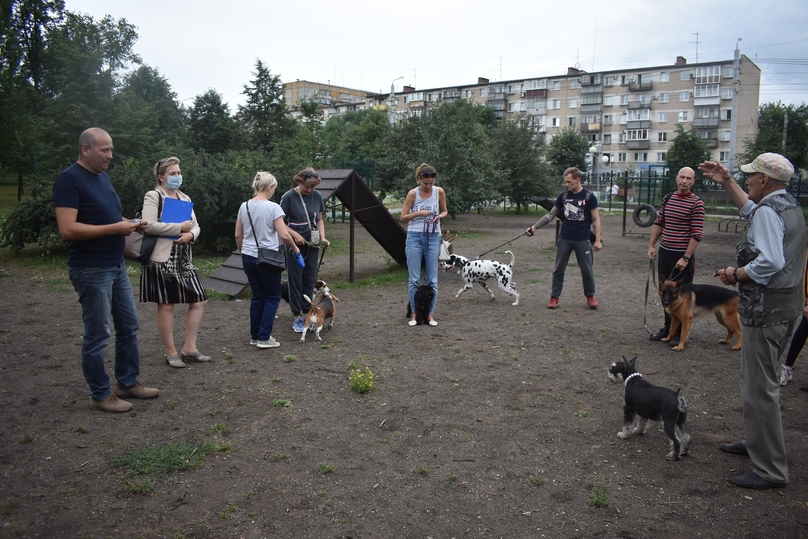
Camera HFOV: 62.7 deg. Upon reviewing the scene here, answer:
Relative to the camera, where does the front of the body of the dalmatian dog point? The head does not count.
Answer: to the viewer's left

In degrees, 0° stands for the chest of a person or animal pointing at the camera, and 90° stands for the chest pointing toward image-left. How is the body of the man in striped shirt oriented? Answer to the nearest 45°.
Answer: approximately 45°

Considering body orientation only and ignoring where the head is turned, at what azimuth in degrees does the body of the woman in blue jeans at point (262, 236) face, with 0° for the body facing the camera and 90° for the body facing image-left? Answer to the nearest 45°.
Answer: approximately 225°

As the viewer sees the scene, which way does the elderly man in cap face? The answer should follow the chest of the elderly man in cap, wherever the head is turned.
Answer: to the viewer's left

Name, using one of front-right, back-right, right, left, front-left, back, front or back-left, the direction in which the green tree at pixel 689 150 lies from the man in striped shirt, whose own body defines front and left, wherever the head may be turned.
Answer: back-right

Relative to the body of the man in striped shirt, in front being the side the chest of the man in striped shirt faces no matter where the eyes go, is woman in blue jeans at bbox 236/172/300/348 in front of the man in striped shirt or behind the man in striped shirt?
in front

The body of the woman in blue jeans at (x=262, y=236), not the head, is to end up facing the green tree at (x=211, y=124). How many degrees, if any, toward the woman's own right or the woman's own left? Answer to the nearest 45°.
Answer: approximately 45° to the woman's own left

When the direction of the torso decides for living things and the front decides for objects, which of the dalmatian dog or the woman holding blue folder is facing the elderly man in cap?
the woman holding blue folder

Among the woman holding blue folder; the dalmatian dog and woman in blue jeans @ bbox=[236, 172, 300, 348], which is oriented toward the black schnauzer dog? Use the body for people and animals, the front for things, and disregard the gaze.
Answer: the woman holding blue folder

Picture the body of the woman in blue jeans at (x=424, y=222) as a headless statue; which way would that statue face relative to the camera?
toward the camera

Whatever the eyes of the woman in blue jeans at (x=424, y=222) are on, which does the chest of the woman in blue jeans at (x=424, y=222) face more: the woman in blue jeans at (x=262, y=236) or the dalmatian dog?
the woman in blue jeans

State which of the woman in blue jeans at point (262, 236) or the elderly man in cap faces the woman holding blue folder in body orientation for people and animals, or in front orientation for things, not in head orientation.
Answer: the elderly man in cap

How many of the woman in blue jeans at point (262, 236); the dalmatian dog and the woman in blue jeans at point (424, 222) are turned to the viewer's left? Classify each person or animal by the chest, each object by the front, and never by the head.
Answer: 1

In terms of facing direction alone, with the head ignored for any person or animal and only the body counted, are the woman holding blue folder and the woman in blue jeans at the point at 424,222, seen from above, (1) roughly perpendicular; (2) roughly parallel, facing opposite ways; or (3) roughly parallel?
roughly perpendicular

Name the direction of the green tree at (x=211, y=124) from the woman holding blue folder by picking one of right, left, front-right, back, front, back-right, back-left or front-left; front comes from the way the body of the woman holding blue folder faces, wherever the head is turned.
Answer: back-left

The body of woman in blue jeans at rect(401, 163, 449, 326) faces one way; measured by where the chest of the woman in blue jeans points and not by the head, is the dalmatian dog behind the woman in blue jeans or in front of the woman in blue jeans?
behind

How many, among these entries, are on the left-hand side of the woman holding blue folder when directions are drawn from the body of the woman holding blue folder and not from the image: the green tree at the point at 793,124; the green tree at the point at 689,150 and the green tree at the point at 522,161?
3

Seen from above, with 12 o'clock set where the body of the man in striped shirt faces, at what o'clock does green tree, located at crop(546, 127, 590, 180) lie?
The green tree is roughly at 4 o'clock from the man in striped shirt.

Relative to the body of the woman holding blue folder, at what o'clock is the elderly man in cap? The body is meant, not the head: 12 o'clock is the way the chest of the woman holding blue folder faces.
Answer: The elderly man in cap is roughly at 12 o'clock from the woman holding blue folder.

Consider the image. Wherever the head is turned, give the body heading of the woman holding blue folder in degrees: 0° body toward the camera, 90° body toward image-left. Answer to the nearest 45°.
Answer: approximately 315°

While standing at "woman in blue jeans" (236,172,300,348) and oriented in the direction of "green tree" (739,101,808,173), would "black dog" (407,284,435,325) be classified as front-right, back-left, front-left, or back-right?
front-right
